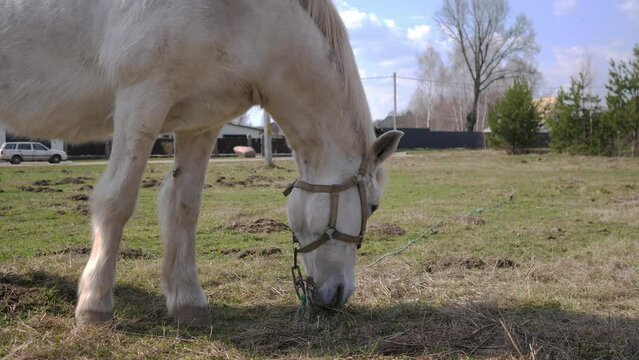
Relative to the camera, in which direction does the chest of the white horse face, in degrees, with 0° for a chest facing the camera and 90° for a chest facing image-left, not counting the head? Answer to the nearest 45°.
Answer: approximately 270°

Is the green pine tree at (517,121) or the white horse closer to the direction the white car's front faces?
the green pine tree

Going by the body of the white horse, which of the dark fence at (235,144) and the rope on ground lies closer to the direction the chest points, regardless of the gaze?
the rope on ground

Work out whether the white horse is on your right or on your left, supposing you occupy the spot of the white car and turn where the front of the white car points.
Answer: on your right

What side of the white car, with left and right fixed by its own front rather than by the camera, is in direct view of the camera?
right

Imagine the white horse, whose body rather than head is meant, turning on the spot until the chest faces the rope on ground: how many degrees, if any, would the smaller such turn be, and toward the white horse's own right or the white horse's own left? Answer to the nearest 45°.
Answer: approximately 45° to the white horse's own left

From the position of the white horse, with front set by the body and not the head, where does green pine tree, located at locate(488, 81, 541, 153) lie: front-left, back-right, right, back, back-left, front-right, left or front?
front-left

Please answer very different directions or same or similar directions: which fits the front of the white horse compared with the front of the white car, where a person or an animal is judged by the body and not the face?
same or similar directions

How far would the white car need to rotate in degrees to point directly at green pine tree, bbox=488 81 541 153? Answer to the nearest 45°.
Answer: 0° — it already faces it

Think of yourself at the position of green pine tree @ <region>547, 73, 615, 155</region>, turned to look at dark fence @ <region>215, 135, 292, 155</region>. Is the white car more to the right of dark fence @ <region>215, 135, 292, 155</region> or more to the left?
left

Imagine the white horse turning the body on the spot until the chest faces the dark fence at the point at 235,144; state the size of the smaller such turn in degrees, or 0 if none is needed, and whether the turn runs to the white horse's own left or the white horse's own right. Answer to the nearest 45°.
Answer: approximately 90° to the white horse's own left

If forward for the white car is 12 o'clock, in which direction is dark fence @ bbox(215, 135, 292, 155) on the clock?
The dark fence is roughly at 11 o'clock from the white car.

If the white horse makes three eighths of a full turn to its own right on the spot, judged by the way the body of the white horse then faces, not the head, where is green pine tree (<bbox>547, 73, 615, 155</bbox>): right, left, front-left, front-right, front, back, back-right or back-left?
back

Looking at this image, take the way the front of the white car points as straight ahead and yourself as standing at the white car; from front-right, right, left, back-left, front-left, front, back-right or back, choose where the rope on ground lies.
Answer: right
